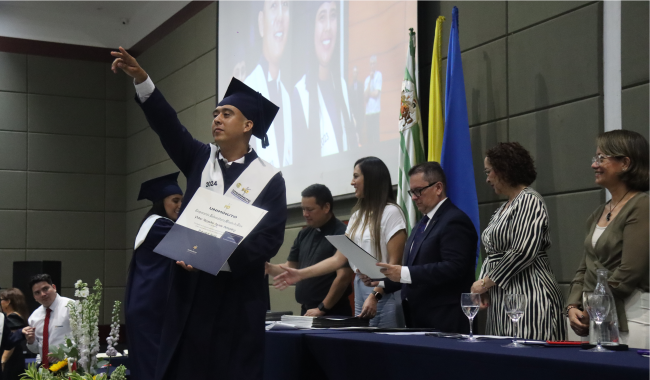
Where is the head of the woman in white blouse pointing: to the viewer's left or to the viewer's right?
to the viewer's left

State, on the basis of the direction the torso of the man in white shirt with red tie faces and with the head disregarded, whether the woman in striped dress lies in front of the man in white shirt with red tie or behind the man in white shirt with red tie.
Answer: in front

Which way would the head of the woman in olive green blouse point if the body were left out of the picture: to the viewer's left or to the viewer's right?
to the viewer's left

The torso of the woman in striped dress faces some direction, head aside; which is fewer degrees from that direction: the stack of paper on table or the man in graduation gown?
the stack of paper on table

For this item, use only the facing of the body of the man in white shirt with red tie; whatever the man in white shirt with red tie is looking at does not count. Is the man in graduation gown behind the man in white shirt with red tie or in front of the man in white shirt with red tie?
in front

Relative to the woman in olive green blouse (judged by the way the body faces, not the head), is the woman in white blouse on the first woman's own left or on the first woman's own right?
on the first woman's own right

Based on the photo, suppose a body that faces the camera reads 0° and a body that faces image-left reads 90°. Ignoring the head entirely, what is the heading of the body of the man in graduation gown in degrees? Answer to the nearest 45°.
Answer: approximately 45°

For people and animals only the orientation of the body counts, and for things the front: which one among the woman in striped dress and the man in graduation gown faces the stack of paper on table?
the woman in striped dress

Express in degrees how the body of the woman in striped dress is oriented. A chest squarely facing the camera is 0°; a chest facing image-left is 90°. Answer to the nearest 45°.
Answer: approximately 90°

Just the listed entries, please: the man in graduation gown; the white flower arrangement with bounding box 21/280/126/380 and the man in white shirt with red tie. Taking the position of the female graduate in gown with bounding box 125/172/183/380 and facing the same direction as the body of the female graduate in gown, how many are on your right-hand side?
1
